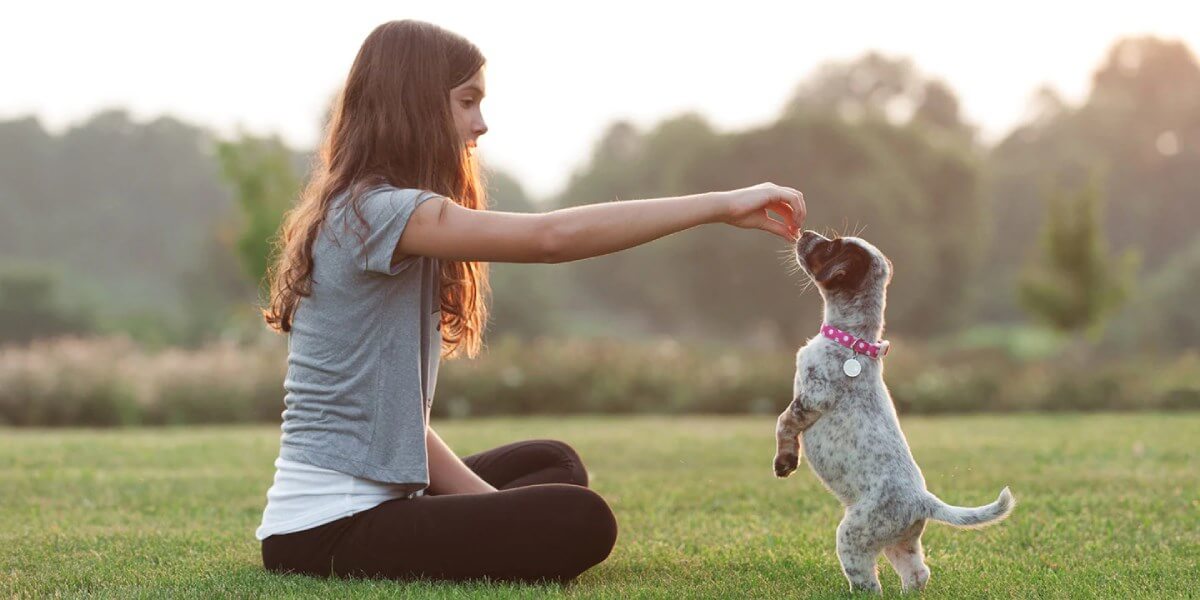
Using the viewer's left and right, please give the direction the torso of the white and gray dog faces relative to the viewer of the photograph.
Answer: facing to the left of the viewer

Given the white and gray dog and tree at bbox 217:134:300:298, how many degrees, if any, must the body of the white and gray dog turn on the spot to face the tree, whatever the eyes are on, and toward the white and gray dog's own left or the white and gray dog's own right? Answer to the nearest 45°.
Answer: approximately 45° to the white and gray dog's own right

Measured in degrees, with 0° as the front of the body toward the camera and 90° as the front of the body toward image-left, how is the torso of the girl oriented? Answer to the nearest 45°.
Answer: approximately 270°

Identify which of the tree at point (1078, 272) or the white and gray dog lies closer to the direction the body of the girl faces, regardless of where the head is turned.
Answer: the white and gray dog

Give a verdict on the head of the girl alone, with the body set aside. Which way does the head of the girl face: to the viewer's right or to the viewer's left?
to the viewer's right

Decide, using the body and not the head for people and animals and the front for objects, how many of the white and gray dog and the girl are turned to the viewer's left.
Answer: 1

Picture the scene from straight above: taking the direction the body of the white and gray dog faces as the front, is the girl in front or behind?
in front

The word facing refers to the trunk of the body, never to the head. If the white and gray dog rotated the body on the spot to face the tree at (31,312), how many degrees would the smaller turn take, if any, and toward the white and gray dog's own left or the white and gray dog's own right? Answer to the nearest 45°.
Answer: approximately 45° to the white and gray dog's own right

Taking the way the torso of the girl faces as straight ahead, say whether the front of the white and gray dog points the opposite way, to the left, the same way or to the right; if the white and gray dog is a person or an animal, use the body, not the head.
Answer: the opposite way

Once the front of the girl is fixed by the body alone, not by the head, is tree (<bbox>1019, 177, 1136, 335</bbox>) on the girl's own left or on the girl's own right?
on the girl's own left

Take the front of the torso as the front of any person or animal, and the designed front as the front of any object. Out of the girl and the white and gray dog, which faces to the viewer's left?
the white and gray dog
